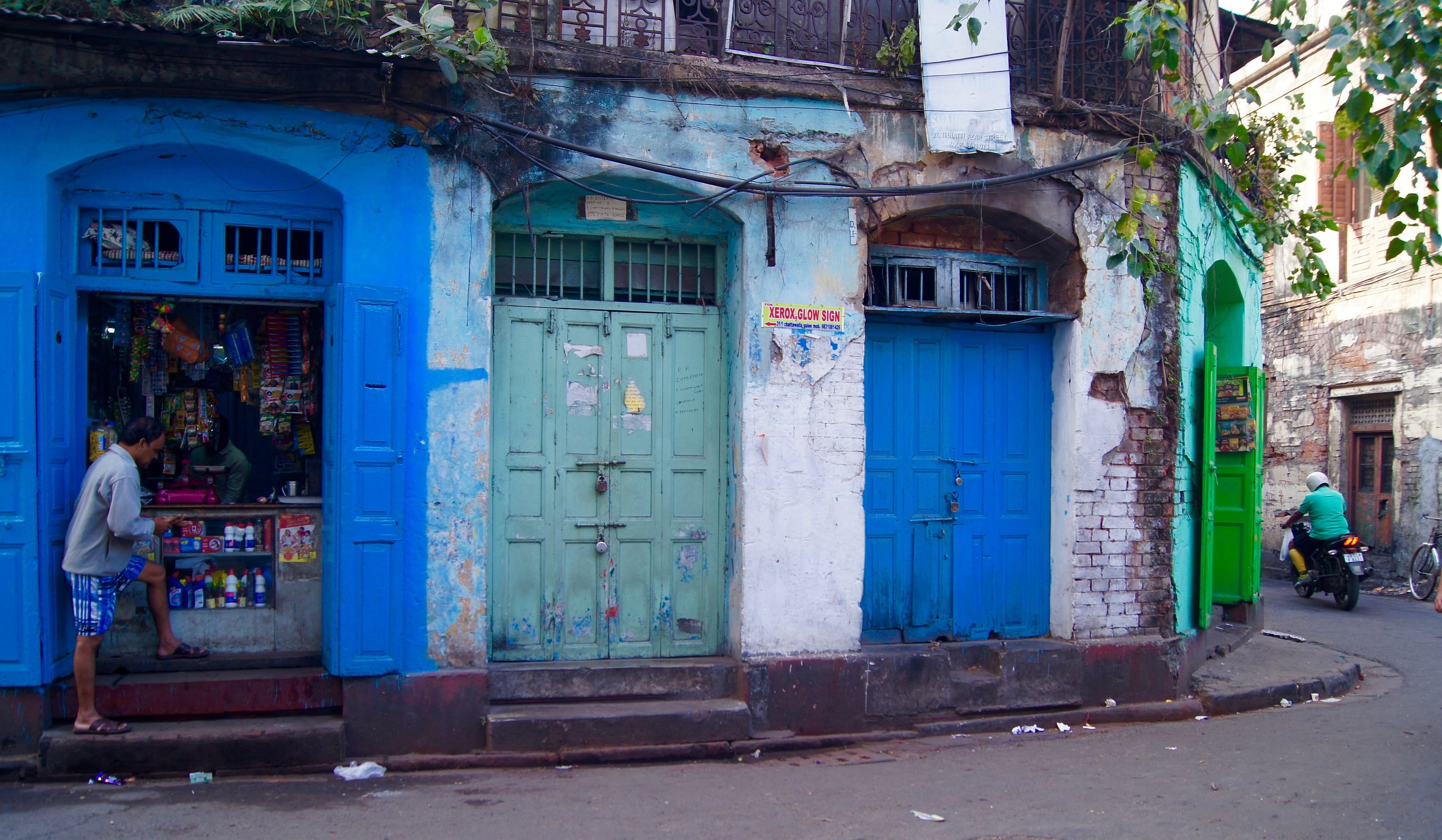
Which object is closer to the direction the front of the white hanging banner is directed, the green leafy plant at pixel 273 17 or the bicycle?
the green leafy plant

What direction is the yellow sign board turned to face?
toward the camera

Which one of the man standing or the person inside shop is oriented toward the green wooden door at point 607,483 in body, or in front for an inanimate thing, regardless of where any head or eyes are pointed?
the man standing

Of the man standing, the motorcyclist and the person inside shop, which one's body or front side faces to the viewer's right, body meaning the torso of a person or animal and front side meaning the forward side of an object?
the man standing

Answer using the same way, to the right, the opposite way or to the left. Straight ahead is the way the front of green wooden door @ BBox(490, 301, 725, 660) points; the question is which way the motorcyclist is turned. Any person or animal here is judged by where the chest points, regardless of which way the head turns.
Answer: the opposite way

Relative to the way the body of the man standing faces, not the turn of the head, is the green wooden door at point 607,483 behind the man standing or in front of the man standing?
in front

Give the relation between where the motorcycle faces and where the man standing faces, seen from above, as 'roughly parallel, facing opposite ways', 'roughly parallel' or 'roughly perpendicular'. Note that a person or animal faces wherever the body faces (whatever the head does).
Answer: roughly perpendicular

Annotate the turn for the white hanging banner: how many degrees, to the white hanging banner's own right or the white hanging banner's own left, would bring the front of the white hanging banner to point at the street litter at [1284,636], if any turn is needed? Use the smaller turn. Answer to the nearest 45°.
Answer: approximately 135° to the white hanging banner's own left

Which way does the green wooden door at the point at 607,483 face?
toward the camera

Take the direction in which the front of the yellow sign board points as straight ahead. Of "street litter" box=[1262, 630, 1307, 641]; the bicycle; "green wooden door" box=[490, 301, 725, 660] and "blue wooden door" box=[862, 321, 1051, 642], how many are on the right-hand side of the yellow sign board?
1

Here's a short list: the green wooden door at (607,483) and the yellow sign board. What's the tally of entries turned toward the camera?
2
